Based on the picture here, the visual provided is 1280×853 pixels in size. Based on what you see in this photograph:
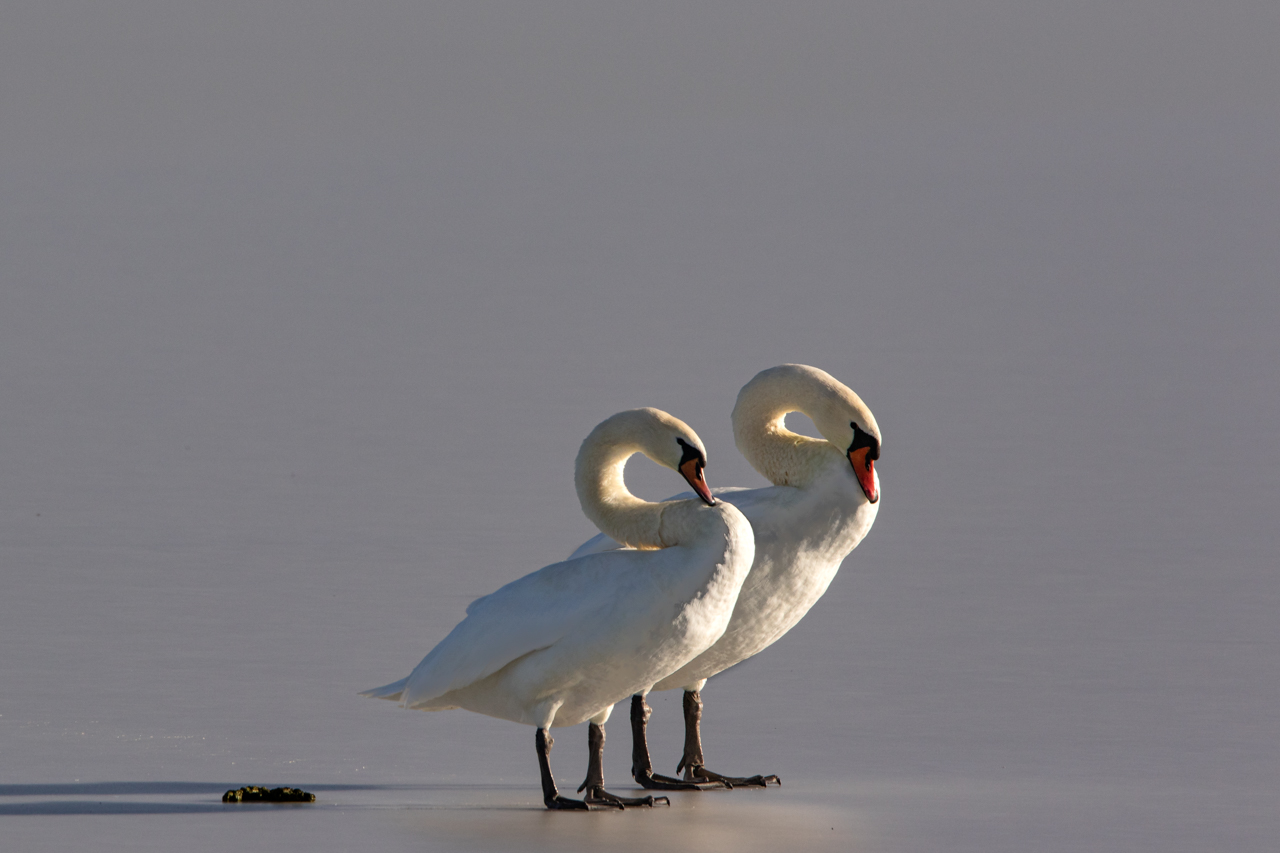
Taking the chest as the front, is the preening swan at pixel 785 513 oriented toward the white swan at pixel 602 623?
no

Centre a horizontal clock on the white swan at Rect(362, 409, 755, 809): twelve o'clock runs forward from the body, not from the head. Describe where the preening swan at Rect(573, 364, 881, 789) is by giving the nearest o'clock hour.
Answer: The preening swan is roughly at 11 o'clock from the white swan.

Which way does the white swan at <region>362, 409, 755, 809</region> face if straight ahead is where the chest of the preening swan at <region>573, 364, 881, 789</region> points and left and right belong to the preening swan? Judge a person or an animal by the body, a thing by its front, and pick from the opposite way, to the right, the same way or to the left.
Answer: the same way

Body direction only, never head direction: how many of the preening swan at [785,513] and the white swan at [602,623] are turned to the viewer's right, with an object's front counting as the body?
2

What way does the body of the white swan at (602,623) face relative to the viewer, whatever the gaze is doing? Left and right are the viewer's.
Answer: facing to the right of the viewer

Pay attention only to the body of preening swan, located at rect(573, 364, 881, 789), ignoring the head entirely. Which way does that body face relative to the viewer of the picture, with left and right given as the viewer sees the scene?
facing to the right of the viewer
